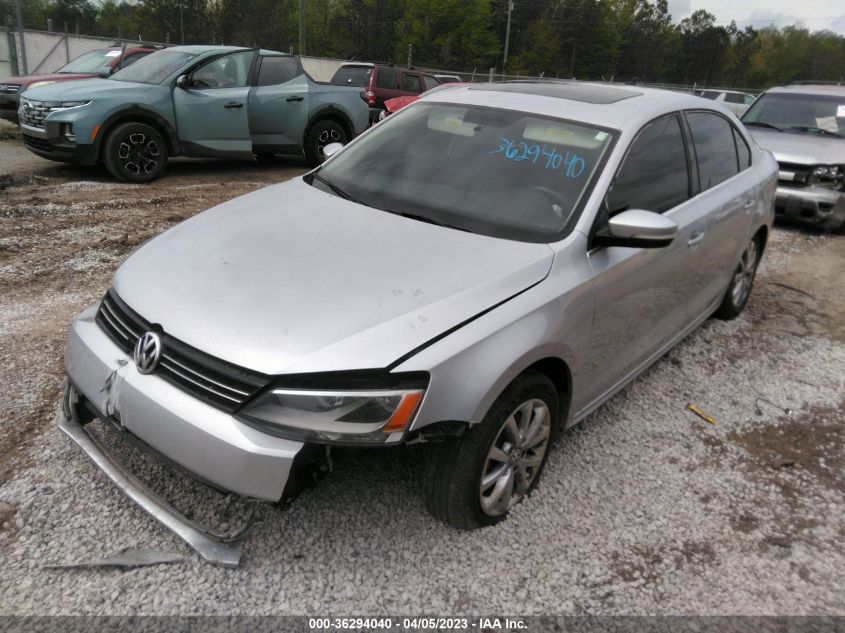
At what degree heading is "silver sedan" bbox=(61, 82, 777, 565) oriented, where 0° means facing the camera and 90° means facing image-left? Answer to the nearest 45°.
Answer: approximately 45°

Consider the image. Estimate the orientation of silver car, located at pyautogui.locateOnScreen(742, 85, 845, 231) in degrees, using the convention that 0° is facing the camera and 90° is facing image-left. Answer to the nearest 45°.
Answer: approximately 45°

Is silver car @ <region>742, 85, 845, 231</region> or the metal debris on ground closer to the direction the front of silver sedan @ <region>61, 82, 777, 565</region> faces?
the metal debris on ground

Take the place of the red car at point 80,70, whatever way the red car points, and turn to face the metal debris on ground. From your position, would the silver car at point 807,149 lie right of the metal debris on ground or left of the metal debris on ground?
left

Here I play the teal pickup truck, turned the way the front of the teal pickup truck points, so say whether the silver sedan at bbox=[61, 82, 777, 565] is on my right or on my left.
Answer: on my left
